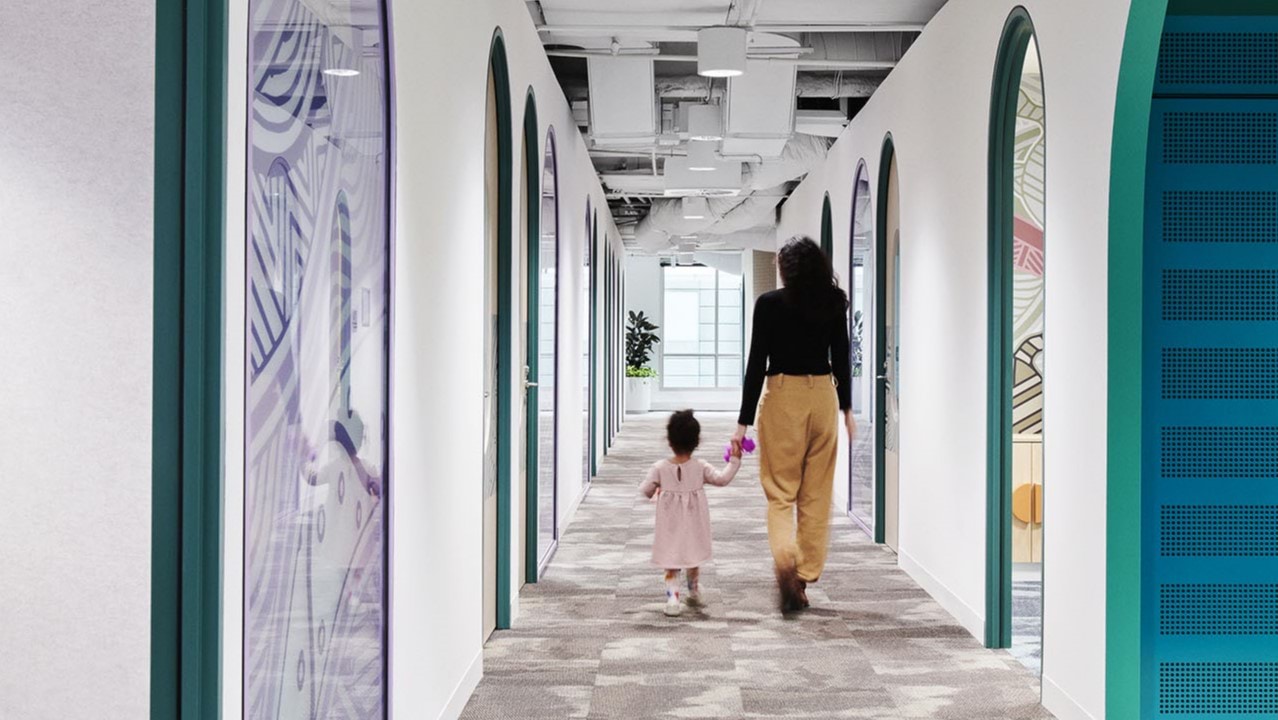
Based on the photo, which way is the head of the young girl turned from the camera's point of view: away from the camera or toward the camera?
away from the camera

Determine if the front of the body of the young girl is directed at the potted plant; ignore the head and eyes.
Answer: yes

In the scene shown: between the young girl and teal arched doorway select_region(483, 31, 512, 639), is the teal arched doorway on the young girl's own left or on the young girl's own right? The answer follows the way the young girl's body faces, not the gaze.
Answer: on the young girl's own left

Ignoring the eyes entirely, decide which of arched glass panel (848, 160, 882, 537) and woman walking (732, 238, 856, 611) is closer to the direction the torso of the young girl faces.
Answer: the arched glass panel

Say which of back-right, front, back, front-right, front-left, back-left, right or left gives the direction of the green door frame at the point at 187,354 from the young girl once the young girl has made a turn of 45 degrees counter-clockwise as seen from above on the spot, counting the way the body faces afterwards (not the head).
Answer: back-left

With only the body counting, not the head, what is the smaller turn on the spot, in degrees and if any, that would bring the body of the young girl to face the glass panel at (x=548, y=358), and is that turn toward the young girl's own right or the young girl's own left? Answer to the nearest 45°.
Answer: approximately 45° to the young girl's own left

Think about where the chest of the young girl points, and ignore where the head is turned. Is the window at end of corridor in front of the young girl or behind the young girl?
in front

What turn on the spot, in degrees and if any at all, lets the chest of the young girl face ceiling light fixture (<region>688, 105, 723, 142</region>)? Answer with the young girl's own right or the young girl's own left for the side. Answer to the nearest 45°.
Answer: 0° — they already face it

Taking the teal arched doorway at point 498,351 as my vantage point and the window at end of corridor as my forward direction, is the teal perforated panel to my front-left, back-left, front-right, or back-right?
back-right

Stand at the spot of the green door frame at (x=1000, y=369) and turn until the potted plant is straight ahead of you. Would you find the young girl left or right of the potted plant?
left

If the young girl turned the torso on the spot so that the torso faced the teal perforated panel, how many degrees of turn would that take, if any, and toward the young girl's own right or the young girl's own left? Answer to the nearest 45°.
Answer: approximately 135° to the young girl's own right

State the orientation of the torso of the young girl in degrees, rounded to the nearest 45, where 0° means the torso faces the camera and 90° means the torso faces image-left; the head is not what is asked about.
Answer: approximately 180°
